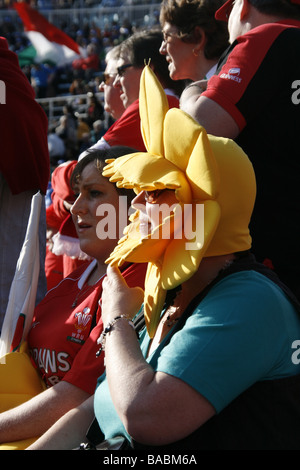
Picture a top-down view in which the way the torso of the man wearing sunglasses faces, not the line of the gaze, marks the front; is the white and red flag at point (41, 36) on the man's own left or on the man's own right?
on the man's own right

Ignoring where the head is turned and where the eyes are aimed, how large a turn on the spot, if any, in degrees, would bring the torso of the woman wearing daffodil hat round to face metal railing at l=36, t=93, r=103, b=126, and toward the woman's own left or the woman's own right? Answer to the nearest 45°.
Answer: approximately 90° to the woman's own right

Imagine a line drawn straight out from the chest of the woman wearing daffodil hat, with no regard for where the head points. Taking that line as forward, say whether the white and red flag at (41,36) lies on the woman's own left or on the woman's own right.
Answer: on the woman's own right

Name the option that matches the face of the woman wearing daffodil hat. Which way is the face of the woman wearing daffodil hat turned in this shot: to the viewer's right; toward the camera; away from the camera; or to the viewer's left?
to the viewer's left

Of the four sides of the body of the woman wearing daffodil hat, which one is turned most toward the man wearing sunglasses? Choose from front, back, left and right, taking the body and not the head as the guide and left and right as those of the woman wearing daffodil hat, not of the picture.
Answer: right

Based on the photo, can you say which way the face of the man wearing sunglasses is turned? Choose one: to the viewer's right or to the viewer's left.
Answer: to the viewer's left

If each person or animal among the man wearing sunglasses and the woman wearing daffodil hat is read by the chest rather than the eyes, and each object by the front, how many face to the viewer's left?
2

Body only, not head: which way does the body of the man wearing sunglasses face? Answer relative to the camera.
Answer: to the viewer's left

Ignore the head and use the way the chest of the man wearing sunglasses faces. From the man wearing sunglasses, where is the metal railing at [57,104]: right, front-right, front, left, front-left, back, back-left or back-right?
right

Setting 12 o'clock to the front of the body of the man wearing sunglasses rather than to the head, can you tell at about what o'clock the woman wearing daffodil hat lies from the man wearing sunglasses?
The woman wearing daffodil hat is roughly at 9 o'clock from the man wearing sunglasses.

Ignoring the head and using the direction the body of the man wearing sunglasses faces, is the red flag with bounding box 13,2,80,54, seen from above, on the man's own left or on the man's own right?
on the man's own right

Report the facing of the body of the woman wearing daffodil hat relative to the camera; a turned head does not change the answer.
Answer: to the viewer's left
